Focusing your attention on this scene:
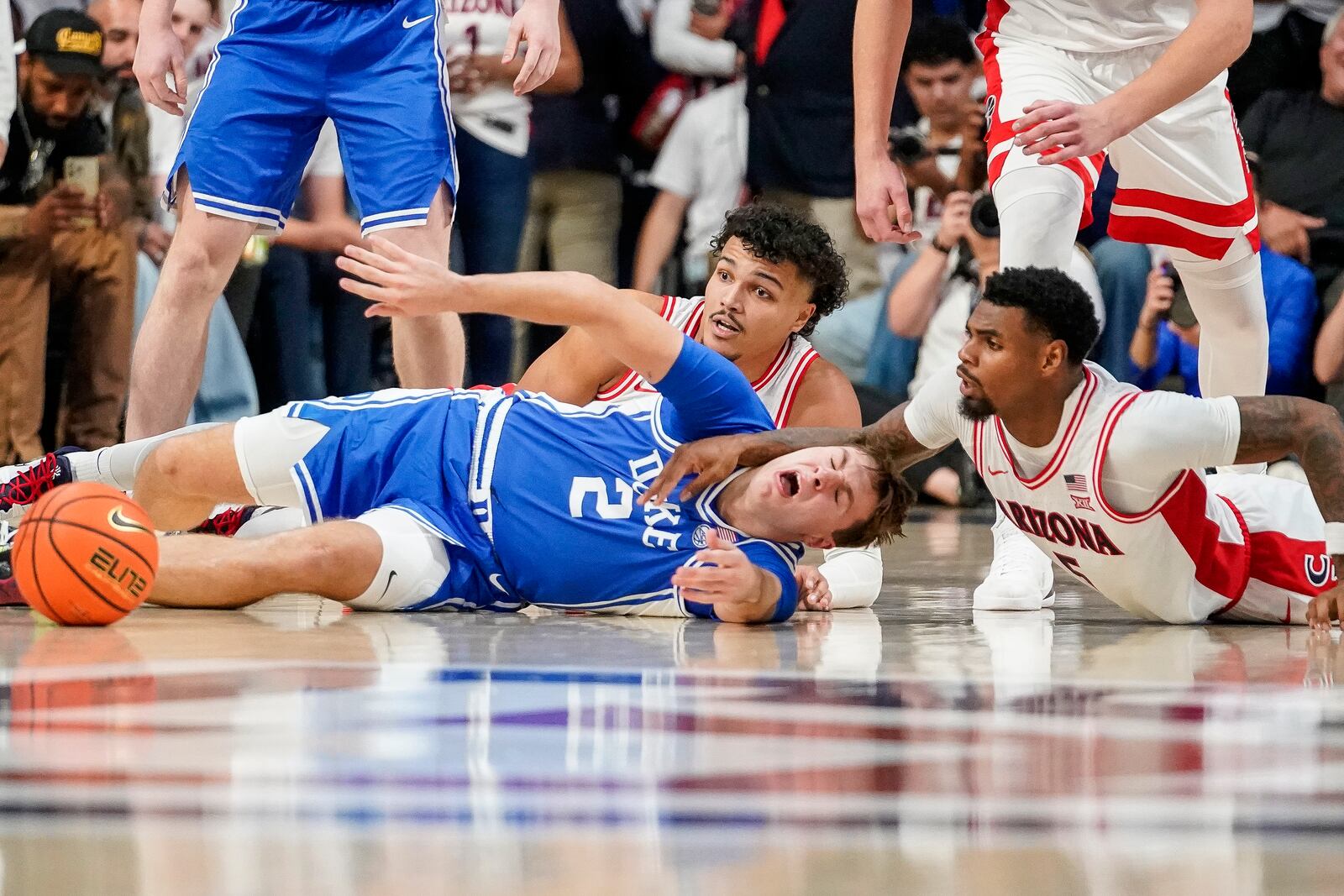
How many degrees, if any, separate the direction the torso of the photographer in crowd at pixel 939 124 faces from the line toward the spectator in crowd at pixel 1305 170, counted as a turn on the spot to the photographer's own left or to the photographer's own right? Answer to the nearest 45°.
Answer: approximately 90° to the photographer's own left

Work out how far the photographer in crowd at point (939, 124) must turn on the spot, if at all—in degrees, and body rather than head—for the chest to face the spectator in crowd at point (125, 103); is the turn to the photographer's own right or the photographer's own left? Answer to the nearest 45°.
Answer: approximately 90° to the photographer's own right

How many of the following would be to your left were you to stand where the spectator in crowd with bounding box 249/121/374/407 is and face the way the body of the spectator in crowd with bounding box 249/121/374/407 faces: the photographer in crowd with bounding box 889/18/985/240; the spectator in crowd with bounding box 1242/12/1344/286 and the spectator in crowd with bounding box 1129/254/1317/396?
3

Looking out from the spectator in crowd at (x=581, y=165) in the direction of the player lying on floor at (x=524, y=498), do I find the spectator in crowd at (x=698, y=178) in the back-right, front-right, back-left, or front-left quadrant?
back-left

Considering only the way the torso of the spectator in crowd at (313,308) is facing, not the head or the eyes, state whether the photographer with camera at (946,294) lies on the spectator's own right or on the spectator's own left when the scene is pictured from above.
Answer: on the spectator's own left

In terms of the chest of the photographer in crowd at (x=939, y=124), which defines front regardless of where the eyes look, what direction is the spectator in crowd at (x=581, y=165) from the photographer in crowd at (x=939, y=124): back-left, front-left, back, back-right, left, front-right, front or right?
right

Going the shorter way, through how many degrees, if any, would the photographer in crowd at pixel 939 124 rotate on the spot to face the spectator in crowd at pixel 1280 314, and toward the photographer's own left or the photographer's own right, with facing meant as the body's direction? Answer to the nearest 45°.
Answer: approximately 90° to the photographer's own left

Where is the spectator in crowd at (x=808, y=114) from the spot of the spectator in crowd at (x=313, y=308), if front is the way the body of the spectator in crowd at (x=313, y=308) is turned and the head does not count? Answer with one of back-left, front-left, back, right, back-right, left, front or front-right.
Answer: left

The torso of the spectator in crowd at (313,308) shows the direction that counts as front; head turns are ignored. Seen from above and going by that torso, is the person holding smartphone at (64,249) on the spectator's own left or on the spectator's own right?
on the spectator's own right

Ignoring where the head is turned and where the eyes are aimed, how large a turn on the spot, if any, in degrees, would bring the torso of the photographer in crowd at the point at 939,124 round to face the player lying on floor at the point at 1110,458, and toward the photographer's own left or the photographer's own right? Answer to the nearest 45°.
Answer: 0° — they already face them

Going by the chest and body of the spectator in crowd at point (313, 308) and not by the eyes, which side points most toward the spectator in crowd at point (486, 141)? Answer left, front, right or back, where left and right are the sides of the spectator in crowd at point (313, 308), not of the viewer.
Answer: left

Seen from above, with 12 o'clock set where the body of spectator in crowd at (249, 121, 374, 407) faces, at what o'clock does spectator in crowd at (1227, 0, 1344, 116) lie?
spectator in crowd at (1227, 0, 1344, 116) is roughly at 9 o'clock from spectator in crowd at (249, 121, 374, 407).

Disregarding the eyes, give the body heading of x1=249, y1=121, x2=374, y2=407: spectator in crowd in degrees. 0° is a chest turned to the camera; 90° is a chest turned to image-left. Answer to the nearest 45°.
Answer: approximately 0°

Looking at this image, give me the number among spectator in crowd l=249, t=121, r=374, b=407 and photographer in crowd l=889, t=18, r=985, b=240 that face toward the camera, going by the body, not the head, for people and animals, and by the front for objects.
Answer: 2
